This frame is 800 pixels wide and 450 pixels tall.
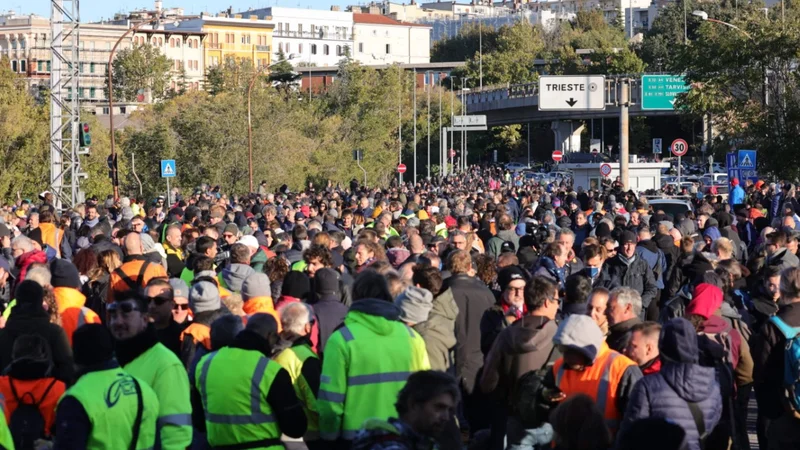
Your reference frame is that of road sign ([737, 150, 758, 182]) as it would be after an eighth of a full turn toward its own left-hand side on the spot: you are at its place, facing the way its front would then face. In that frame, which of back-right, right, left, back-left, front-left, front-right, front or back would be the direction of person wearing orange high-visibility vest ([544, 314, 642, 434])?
front-right

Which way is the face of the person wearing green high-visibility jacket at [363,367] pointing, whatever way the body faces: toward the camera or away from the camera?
away from the camera

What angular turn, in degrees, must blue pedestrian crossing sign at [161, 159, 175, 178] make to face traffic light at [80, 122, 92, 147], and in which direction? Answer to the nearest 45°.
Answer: approximately 45° to its right

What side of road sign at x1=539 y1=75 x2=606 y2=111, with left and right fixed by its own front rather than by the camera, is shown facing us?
front

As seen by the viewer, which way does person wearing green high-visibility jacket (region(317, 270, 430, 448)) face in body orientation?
away from the camera

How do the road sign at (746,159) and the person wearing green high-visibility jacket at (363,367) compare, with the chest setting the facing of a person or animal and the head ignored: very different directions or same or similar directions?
very different directions

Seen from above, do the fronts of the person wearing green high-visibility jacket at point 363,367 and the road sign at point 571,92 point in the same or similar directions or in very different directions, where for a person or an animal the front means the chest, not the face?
very different directions

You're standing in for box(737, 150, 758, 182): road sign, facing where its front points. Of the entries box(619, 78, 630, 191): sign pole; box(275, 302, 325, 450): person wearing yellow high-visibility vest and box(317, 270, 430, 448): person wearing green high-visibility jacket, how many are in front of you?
2

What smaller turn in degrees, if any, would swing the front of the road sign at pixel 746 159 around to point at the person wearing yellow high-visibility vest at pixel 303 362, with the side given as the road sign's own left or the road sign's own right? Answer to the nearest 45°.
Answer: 0° — it already faces them

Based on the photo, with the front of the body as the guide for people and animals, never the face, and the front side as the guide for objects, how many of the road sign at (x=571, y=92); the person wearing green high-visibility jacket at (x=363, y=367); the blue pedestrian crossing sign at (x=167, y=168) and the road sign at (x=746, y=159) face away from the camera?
1

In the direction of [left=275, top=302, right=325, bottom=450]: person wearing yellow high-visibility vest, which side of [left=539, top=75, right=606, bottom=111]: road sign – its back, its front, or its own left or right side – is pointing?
front

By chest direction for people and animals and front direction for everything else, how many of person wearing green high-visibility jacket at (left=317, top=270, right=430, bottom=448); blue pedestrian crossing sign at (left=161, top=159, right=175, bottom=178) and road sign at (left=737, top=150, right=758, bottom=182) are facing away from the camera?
1

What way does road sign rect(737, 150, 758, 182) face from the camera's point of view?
toward the camera

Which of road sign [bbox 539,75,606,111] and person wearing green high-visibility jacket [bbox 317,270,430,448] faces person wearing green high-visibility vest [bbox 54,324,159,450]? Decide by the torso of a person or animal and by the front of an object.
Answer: the road sign

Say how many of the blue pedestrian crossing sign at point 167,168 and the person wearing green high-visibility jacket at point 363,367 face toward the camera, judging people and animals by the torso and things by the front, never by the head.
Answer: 1

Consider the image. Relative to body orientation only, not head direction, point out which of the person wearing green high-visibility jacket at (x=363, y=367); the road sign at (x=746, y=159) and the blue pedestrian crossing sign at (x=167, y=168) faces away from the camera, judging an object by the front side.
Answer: the person wearing green high-visibility jacket

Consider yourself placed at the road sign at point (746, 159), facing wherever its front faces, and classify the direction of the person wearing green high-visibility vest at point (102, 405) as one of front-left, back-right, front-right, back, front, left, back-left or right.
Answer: front

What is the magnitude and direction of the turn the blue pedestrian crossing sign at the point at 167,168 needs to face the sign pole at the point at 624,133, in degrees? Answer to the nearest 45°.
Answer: approximately 45° to its left
